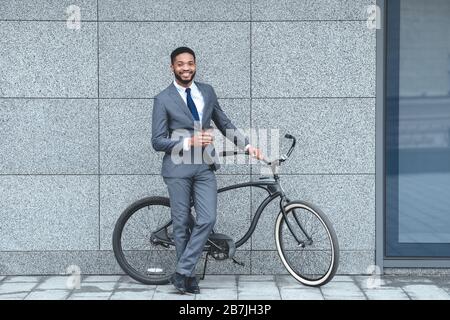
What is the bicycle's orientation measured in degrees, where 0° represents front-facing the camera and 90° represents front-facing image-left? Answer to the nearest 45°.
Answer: approximately 270°
